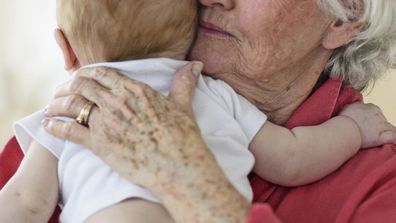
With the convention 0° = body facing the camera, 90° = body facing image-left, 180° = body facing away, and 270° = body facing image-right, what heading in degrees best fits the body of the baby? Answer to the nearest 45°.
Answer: approximately 180°

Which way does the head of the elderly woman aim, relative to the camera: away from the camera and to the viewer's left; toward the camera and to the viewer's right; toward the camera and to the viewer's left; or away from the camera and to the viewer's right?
toward the camera and to the viewer's left
